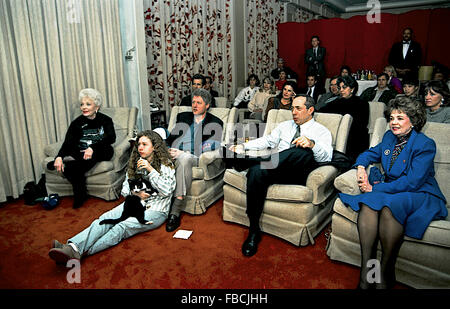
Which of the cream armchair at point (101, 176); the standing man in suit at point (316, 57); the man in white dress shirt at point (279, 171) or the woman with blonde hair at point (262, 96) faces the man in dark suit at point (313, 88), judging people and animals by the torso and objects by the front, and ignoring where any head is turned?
the standing man in suit

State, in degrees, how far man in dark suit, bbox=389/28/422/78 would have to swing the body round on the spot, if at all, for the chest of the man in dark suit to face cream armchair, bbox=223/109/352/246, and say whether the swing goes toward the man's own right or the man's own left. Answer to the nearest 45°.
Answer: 0° — they already face it

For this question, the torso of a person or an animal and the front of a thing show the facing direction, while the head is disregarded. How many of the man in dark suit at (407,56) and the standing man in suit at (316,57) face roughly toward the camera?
2

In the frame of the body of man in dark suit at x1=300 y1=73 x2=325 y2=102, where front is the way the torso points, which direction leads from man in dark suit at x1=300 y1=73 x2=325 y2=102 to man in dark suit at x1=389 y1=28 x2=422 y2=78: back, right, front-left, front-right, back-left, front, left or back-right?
back

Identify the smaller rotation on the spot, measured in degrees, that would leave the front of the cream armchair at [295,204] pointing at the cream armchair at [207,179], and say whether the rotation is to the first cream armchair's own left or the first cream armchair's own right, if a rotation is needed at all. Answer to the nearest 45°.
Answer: approximately 90° to the first cream armchair's own right

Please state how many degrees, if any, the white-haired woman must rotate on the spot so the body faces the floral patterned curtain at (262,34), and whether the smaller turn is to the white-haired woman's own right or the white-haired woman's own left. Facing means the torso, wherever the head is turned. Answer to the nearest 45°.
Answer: approximately 180°

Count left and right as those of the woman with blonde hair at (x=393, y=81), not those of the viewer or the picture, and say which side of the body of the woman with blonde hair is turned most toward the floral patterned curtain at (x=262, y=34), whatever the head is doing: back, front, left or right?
right

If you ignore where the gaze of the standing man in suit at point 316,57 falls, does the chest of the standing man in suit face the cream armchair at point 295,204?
yes

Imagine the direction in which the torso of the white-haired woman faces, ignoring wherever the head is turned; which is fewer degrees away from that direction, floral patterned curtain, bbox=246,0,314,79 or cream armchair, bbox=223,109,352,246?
the cream armchair

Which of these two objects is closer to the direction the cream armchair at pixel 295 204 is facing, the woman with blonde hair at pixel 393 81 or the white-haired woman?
the white-haired woman
